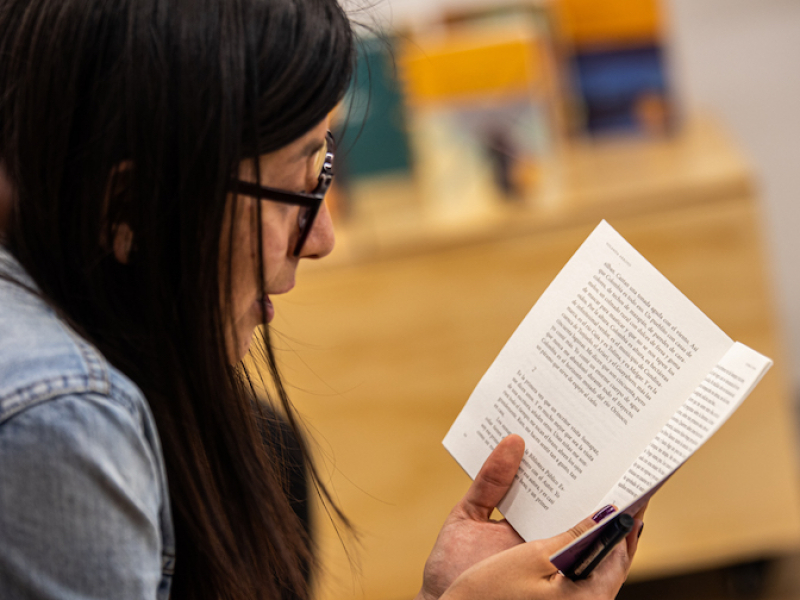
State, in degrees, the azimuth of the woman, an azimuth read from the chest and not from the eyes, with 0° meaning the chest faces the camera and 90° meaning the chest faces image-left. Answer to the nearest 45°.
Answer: approximately 270°

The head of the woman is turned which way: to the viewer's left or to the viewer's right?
to the viewer's right
